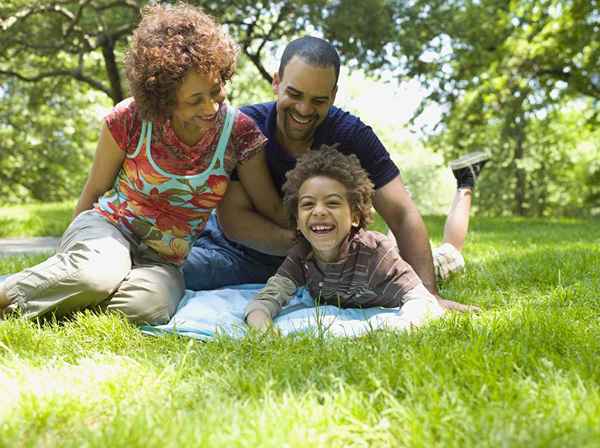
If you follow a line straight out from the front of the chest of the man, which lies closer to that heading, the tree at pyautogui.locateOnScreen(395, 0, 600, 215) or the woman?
the woman

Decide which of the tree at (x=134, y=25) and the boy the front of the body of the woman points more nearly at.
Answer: the boy

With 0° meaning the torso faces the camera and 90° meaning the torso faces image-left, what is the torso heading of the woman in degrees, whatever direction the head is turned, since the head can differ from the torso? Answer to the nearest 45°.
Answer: approximately 0°

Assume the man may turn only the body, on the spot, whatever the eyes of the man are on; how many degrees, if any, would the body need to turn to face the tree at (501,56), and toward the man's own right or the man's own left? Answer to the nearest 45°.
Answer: approximately 180°

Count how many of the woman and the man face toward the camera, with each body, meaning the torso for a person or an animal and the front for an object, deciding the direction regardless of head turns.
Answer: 2

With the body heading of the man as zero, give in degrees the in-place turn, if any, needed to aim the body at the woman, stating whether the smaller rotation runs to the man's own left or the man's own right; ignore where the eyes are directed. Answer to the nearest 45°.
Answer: approximately 45° to the man's own right

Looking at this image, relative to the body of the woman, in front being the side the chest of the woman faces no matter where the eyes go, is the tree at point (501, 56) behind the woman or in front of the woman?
behind

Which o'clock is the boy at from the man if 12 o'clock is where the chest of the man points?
The boy is roughly at 11 o'clock from the man.

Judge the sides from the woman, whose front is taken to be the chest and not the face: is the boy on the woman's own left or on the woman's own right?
on the woman's own left
